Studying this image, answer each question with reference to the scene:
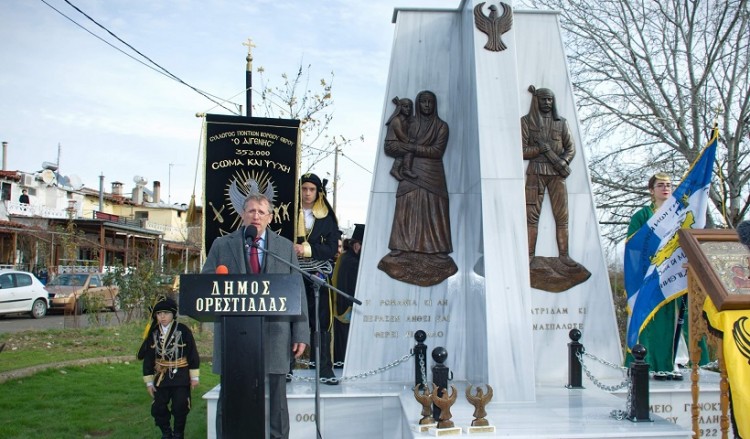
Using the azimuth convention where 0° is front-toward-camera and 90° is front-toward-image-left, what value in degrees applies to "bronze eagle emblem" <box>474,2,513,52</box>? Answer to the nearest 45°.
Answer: approximately 0°
